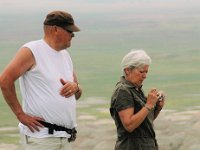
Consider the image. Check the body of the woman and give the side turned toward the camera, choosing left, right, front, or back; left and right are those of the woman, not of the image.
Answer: right

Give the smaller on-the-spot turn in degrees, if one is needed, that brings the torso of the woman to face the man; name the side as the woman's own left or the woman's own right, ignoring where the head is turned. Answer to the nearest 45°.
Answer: approximately 180°

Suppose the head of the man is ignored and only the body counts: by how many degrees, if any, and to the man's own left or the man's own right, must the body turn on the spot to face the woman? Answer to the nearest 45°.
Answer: approximately 45° to the man's own left

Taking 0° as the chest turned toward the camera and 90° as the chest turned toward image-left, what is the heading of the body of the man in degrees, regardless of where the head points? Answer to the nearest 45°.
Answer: approximately 315°
